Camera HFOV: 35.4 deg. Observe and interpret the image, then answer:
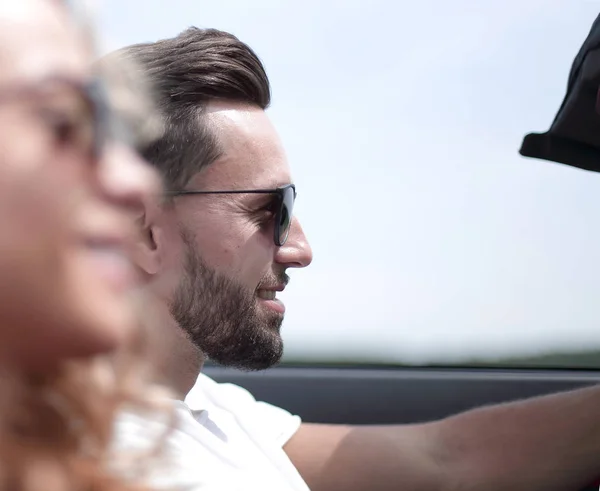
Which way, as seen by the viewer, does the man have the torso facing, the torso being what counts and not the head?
to the viewer's right

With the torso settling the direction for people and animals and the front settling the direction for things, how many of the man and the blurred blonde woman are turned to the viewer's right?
2

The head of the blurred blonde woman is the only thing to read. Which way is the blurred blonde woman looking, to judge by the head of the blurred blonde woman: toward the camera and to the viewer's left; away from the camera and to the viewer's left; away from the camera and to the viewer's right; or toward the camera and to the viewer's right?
toward the camera and to the viewer's right

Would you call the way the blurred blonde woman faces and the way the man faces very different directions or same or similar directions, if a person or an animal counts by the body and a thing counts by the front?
same or similar directions

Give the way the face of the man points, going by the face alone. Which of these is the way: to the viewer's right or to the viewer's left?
to the viewer's right

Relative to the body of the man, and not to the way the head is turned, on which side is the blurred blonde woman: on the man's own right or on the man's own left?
on the man's own right

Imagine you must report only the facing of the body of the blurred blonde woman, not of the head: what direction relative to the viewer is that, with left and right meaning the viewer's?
facing to the right of the viewer
